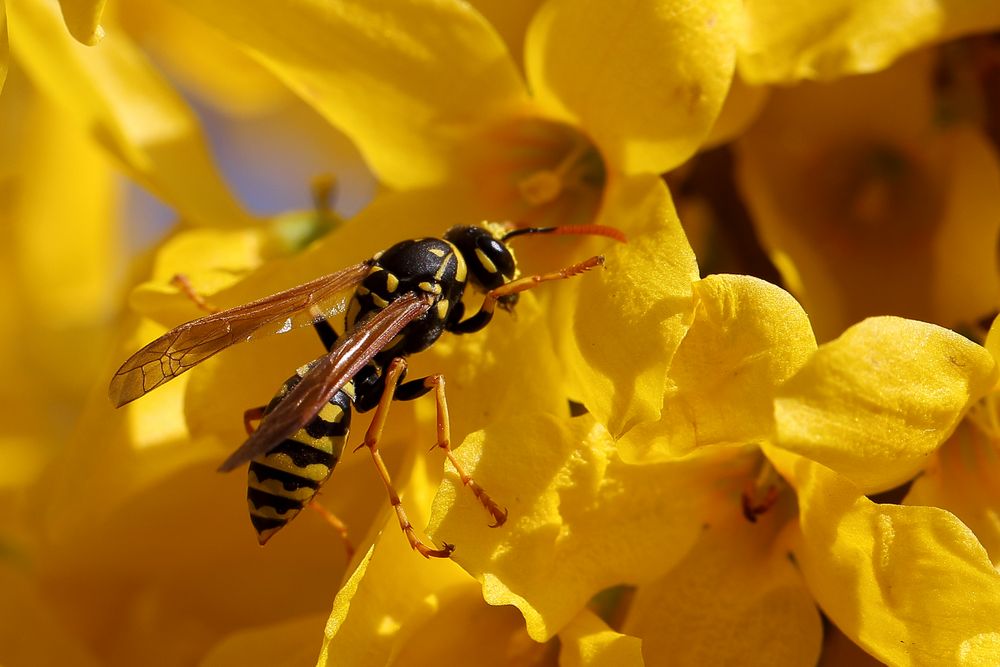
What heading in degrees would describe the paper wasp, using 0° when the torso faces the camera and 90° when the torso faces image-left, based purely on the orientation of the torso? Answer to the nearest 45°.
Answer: approximately 270°

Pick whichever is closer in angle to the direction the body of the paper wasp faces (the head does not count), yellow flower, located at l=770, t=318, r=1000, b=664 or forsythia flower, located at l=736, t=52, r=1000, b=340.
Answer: the forsythia flower

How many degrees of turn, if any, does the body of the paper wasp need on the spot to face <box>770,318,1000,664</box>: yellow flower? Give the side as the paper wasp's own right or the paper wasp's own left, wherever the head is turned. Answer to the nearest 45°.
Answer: approximately 45° to the paper wasp's own right

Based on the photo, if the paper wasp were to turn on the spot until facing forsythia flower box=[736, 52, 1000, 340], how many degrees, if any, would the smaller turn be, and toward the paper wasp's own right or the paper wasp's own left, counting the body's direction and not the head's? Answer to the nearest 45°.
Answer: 0° — it already faces it
